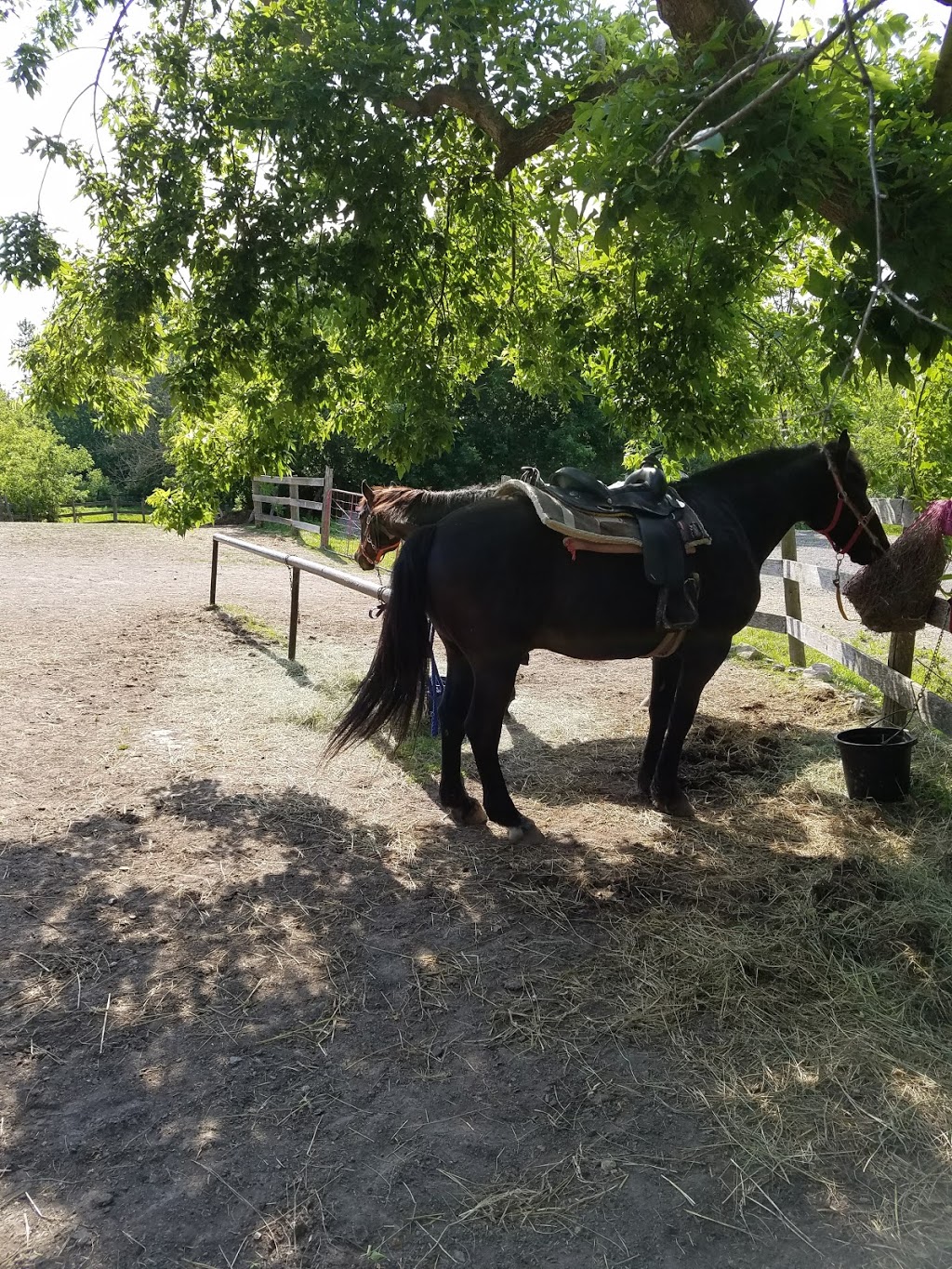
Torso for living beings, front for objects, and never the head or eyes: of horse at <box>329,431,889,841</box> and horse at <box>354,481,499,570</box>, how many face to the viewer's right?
1

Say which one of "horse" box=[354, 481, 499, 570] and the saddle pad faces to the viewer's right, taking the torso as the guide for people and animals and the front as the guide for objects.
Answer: the saddle pad

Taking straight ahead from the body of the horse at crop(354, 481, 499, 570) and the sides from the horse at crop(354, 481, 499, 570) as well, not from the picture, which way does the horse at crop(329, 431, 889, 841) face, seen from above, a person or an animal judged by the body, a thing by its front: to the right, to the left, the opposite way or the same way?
the opposite way

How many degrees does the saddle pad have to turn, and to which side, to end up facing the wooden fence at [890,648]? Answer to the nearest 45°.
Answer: approximately 45° to its left

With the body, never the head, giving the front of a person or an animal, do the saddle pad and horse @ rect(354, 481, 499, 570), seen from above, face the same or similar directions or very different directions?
very different directions

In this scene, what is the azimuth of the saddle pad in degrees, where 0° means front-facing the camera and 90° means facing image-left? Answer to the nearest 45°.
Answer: approximately 270°

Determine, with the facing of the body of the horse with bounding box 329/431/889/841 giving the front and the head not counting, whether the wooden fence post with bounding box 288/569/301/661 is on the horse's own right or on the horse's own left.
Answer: on the horse's own left

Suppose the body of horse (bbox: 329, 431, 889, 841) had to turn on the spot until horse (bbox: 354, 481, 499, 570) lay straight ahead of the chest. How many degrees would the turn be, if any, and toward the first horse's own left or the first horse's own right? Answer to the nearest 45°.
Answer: approximately 135° to the first horse's own left

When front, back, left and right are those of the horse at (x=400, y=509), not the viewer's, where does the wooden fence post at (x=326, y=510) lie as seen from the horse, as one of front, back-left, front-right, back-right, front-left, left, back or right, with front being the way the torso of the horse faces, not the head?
right

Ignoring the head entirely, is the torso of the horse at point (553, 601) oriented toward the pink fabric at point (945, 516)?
yes

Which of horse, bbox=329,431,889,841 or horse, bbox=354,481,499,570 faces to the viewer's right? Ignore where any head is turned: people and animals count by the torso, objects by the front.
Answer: horse, bbox=329,431,889,841

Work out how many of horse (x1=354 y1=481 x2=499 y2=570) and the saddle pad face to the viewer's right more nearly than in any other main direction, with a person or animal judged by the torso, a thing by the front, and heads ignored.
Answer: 1

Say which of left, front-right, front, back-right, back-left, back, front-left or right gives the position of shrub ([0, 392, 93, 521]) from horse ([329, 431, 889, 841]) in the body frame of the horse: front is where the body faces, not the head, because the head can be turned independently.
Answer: back-left

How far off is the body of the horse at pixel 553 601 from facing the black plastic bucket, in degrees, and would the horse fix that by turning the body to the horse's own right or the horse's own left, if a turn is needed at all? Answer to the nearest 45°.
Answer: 0° — it already faces it

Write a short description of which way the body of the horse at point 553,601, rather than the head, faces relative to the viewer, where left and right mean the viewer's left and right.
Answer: facing to the right of the viewer
